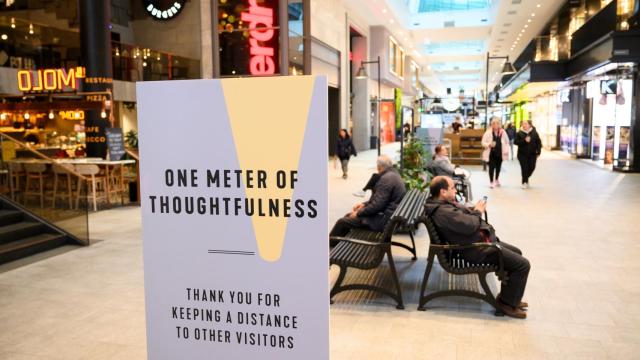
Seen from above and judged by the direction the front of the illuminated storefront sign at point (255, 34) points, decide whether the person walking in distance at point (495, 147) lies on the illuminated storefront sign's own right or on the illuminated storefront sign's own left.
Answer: on the illuminated storefront sign's own left

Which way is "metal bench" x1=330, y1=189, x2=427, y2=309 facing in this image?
to the viewer's left

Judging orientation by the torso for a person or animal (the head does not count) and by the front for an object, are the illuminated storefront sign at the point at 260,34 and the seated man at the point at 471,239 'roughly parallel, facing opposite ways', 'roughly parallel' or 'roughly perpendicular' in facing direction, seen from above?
roughly perpendicular

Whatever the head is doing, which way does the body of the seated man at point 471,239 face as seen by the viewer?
to the viewer's right

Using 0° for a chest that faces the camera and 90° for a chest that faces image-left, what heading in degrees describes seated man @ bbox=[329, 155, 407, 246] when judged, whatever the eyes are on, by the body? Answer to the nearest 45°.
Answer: approximately 90°

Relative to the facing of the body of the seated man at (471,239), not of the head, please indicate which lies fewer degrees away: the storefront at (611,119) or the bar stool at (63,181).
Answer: the storefront

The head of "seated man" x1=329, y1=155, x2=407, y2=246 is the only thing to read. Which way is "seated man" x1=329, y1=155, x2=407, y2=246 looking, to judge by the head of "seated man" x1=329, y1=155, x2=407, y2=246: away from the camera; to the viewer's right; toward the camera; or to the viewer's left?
to the viewer's left

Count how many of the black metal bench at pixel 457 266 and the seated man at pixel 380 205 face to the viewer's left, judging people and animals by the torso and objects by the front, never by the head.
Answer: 1

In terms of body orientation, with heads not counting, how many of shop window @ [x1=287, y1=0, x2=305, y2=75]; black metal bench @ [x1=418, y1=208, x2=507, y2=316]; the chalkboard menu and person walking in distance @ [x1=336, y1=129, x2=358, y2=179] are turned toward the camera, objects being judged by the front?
3
